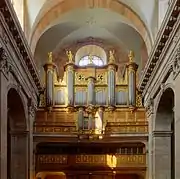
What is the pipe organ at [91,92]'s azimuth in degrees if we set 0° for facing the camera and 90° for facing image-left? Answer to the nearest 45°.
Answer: approximately 0°
